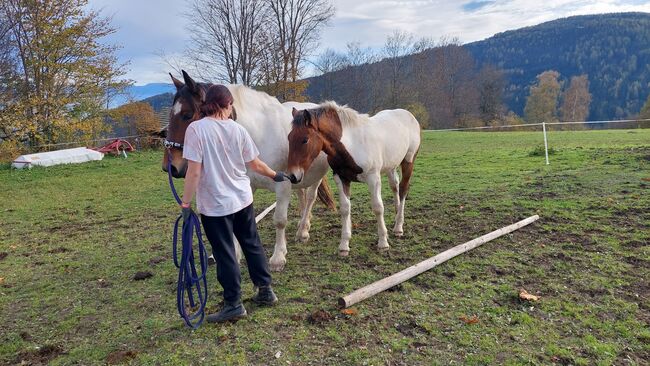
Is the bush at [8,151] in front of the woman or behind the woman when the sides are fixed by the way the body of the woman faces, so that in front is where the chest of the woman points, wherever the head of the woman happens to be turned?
in front

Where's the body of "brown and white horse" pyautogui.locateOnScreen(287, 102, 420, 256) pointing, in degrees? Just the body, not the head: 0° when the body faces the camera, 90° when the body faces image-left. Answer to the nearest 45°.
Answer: approximately 45°

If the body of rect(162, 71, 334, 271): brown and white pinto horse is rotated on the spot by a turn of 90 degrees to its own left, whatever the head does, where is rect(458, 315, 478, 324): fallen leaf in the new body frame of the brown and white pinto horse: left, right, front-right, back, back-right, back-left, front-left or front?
front

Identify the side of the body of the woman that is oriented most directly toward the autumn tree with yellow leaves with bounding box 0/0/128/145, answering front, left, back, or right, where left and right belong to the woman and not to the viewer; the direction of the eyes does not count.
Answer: front

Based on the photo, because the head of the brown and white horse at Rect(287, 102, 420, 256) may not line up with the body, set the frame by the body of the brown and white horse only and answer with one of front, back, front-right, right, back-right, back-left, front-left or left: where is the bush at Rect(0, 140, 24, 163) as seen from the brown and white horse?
right

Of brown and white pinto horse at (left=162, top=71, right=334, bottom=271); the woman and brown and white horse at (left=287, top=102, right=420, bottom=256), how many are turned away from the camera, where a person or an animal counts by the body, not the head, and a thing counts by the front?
1

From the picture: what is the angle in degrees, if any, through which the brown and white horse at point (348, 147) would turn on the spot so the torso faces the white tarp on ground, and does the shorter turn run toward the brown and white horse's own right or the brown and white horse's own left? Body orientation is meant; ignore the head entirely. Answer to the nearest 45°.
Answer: approximately 90° to the brown and white horse's own right

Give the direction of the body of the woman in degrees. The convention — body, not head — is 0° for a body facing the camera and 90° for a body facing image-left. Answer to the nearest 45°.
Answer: approximately 180°

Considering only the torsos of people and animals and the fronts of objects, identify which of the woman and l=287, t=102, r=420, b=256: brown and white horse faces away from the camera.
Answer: the woman

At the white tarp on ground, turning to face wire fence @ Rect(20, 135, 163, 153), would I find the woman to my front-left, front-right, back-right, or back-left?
back-right

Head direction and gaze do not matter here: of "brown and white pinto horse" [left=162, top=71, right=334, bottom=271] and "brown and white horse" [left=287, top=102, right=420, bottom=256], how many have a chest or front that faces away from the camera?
0

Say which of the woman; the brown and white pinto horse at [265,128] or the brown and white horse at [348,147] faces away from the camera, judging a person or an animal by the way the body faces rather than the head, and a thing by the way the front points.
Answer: the woman

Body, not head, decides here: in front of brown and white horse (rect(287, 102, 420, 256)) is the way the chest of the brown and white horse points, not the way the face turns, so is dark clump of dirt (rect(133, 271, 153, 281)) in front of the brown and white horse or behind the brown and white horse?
in front

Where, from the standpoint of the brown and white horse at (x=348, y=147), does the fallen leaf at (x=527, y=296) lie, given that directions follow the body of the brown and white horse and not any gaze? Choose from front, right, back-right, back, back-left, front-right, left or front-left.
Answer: left
